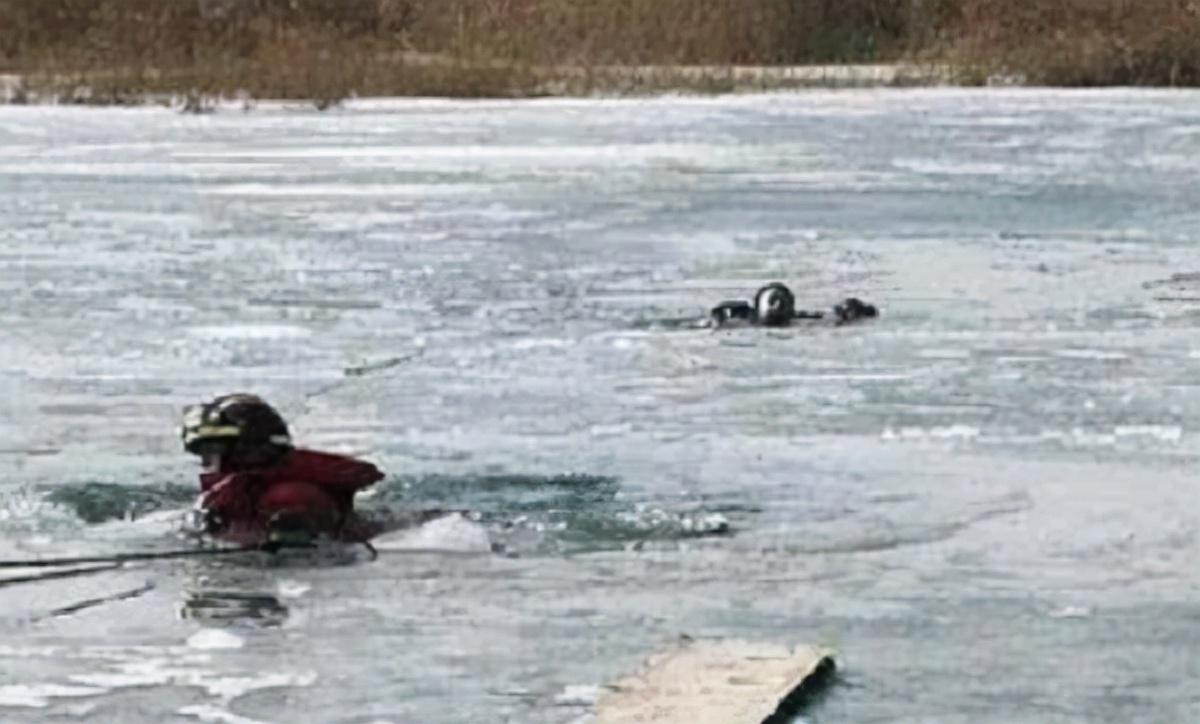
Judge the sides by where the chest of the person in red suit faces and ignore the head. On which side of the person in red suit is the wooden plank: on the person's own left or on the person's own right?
on the person's own left

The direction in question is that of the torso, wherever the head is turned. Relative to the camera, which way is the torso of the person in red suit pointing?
to the viewer's left

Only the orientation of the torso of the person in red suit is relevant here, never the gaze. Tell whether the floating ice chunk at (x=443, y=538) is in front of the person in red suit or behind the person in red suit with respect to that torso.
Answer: behind
